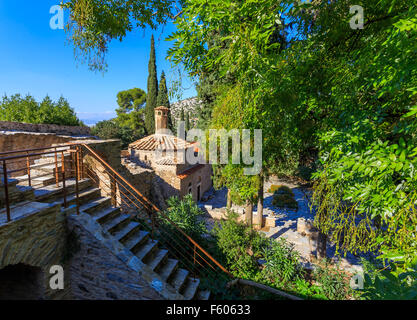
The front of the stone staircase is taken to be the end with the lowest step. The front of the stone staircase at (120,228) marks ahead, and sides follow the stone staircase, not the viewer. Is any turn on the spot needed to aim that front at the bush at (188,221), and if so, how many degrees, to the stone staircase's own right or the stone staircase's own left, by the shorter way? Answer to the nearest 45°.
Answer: approximately 90° to the stone staircase's own left

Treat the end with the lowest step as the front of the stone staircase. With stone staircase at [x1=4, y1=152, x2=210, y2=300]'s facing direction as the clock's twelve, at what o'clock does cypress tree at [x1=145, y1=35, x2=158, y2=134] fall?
The cypress tree is roughly at 8 o'clock from the stone staircase.

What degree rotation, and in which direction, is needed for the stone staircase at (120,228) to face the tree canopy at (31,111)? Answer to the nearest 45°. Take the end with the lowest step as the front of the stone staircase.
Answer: approximately 135° to its left

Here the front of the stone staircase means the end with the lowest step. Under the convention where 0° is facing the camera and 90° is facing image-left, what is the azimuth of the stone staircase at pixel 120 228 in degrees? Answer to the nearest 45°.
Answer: approximately 315°

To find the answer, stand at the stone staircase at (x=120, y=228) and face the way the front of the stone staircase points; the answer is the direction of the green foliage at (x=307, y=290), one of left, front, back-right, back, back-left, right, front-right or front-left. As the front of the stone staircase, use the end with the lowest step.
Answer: front-left

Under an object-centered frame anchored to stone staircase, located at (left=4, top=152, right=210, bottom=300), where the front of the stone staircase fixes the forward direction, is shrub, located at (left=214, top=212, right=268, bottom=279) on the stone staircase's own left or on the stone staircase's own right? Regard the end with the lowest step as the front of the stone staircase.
on the stone staircase's own left

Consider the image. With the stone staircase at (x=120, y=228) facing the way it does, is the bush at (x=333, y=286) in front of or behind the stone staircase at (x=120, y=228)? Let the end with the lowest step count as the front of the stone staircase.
in front

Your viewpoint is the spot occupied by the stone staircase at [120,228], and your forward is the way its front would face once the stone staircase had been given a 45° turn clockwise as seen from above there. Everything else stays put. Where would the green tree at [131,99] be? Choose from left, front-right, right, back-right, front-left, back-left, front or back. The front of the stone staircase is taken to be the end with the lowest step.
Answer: back

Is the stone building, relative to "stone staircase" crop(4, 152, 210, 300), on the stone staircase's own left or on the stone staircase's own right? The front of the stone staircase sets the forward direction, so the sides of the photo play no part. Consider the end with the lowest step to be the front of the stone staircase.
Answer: on the stone staircase's own left

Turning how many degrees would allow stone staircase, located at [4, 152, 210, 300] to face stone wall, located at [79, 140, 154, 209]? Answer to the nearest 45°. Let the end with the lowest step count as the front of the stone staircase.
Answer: approximately 135° to its left

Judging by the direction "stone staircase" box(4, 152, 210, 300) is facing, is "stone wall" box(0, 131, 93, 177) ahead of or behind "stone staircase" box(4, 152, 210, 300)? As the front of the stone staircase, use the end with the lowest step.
behind
